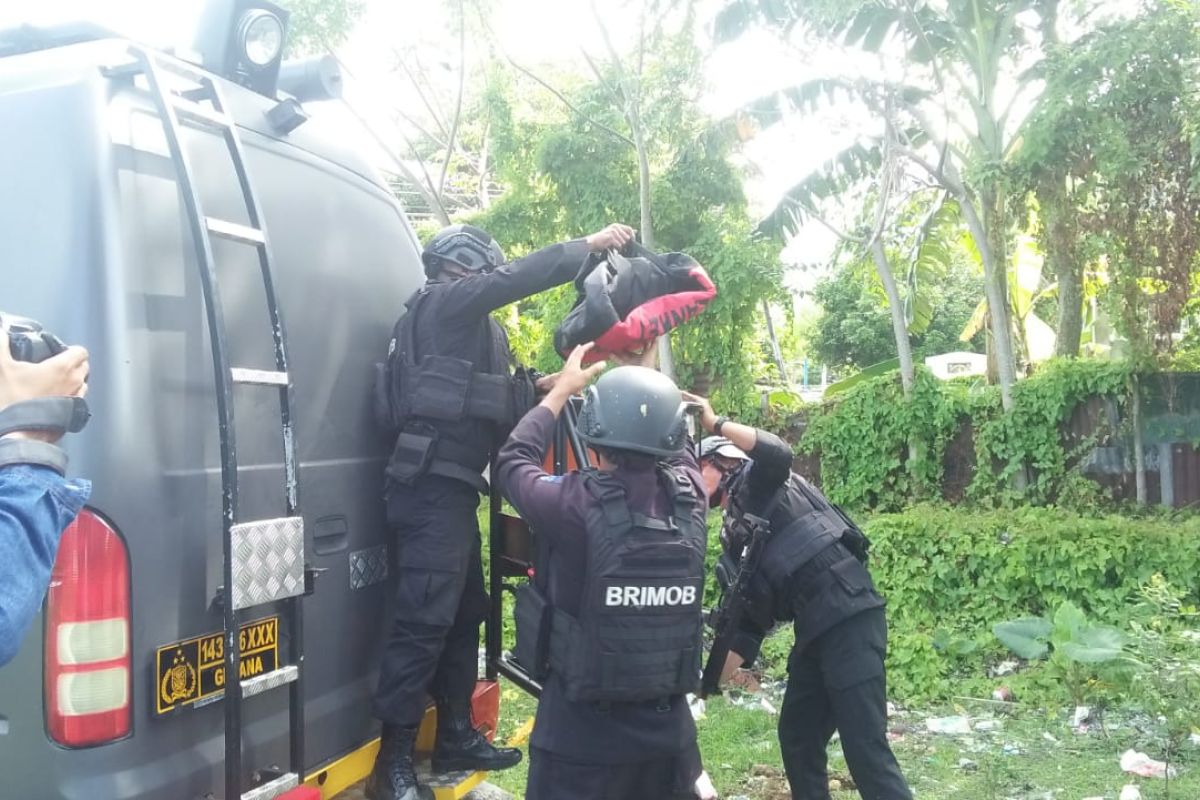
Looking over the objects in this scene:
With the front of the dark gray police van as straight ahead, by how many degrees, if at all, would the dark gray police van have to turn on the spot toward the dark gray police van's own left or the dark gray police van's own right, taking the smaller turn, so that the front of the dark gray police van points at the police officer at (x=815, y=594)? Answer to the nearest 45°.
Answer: approximately 135° to the dark gray police van's own right

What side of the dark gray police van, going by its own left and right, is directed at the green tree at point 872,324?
right

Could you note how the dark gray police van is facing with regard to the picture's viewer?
facing away from the viewer and to the left of the viewer

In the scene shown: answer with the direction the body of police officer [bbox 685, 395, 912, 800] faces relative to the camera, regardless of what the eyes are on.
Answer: to the viewer's left

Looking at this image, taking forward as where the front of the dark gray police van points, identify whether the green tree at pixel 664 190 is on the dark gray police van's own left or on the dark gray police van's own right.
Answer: on the dark gray police van's own right
